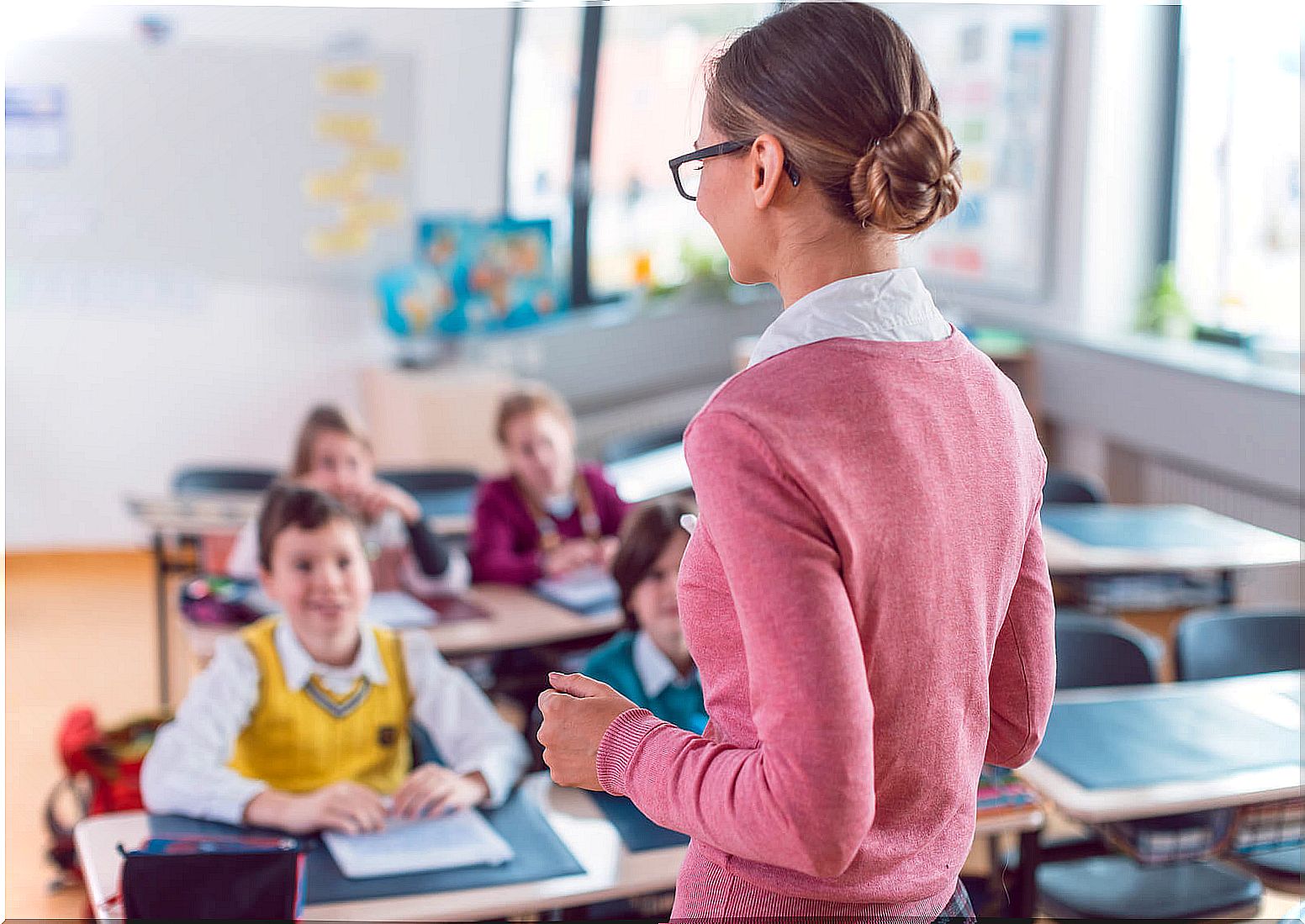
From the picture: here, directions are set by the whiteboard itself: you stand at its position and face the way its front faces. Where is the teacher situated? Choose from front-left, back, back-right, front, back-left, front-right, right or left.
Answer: front

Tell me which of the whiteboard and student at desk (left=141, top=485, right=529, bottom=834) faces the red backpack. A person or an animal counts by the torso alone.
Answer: the whiteboard

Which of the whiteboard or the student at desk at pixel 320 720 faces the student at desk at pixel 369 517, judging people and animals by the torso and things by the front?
the whiteboard

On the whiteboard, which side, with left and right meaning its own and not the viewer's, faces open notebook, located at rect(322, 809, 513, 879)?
front

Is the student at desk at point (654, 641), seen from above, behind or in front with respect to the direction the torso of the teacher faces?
in front

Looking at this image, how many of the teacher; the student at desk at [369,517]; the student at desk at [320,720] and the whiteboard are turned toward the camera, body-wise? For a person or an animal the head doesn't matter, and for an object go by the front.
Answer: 3

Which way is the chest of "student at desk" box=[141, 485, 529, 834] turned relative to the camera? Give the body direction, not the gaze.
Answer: toward the camera

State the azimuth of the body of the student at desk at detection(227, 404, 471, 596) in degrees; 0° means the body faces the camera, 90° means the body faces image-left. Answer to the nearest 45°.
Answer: approximately 0°

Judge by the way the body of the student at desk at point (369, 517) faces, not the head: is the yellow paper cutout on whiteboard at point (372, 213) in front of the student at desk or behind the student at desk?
behind

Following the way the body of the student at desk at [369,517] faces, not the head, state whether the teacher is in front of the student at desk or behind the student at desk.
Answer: in front
